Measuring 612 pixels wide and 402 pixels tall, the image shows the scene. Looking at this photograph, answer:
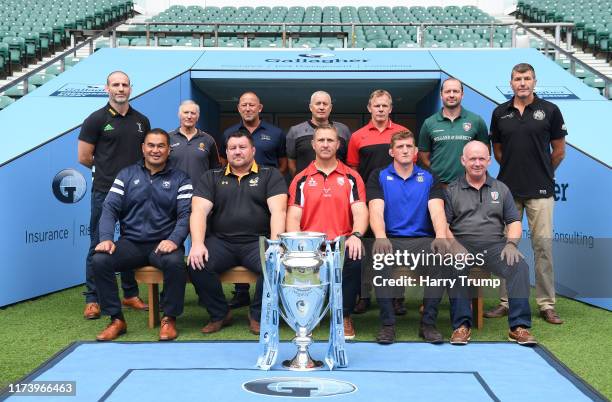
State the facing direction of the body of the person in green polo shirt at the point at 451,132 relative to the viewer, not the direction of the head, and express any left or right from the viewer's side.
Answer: facing the viewer

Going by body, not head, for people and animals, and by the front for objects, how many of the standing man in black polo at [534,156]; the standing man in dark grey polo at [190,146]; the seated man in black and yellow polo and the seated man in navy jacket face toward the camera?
4

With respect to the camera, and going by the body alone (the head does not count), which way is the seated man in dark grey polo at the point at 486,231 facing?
toward the camera

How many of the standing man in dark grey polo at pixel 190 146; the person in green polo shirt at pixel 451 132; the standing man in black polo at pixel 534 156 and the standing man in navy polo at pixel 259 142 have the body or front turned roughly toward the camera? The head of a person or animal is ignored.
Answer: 4

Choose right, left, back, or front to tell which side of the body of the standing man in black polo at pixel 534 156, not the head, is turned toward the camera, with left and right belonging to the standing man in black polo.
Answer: front

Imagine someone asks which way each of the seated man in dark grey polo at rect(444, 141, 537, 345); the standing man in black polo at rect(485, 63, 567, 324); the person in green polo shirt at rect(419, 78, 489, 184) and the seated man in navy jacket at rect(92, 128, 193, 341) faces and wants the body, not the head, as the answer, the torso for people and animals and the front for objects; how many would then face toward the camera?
4

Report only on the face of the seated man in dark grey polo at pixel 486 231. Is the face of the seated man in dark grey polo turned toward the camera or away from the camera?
toward the camera

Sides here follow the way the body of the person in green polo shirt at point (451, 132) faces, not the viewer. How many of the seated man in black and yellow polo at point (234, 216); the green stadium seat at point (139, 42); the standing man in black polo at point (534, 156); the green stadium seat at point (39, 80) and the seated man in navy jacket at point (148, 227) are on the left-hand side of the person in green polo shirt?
1

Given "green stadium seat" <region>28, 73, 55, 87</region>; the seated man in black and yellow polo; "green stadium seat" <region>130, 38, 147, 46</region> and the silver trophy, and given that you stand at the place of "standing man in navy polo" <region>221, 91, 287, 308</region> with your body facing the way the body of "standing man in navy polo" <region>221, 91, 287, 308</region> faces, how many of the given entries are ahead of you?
2

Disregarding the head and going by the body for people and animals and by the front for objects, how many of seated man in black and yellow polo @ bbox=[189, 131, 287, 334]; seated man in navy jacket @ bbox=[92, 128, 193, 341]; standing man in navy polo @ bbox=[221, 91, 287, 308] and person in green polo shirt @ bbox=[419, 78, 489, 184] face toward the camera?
4
